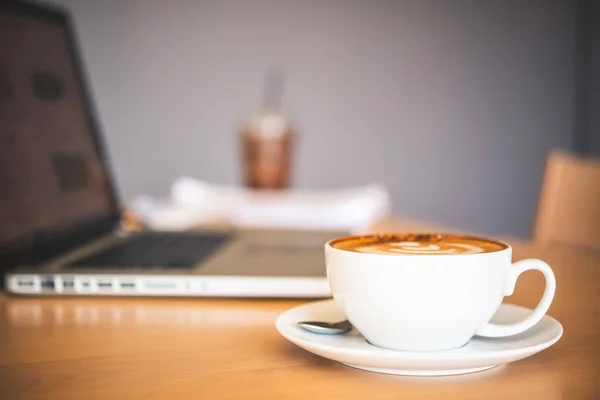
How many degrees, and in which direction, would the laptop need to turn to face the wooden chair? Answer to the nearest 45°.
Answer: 0° — it already faces it

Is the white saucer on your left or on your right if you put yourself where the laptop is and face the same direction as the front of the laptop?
on your right

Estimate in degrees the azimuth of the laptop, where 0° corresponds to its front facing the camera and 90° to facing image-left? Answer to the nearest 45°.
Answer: approximately 270°

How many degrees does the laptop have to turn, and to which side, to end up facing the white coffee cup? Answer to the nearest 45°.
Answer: approximately 45° to its right
